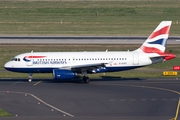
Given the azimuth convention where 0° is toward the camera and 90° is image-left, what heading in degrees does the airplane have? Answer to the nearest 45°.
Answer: approximately 90°
